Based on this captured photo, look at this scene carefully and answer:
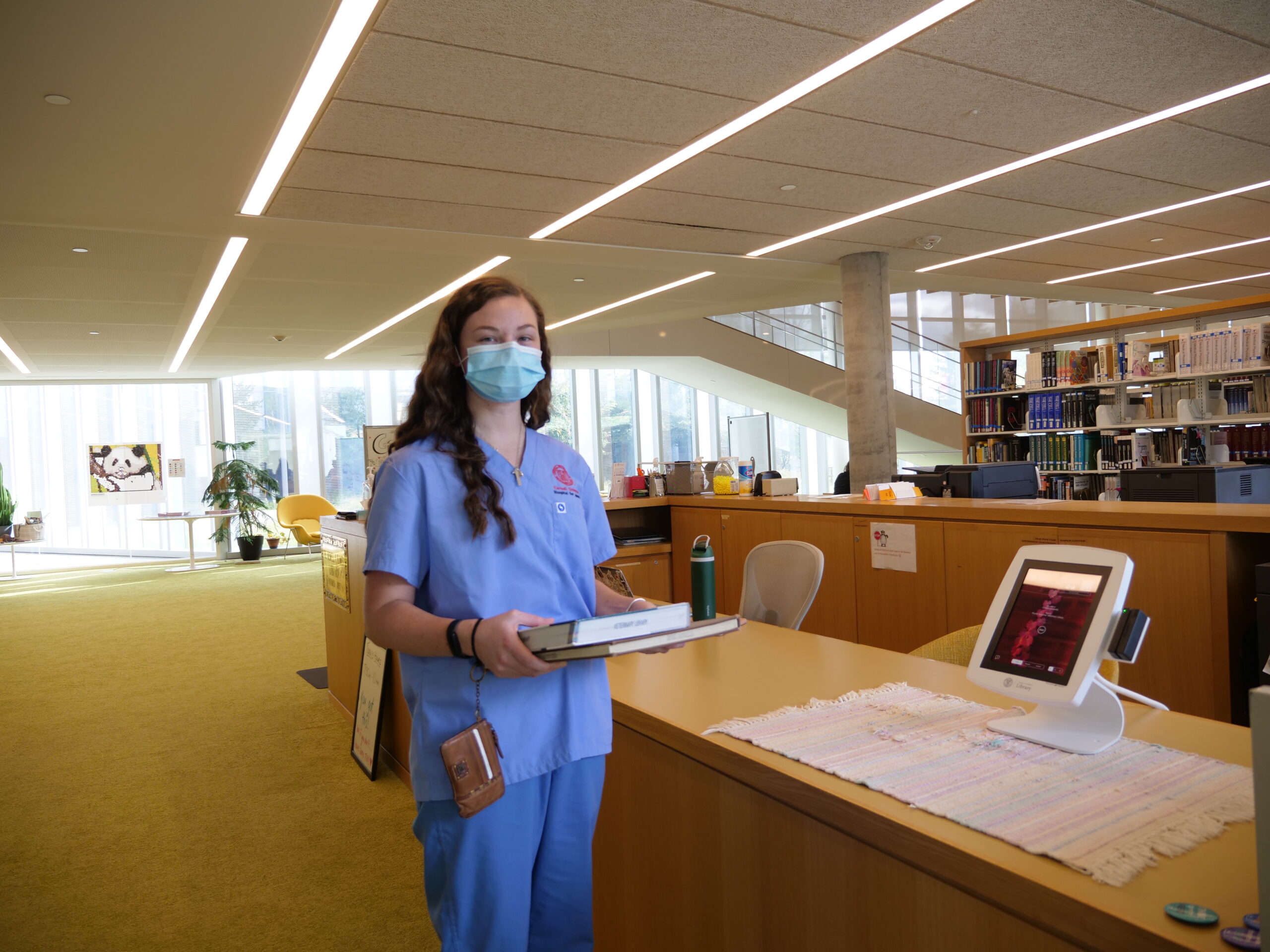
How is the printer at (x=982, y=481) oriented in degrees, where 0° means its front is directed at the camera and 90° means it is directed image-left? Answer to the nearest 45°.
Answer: approximately 90°

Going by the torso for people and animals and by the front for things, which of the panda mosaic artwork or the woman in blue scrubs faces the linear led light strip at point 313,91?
the panda mosaic artwork

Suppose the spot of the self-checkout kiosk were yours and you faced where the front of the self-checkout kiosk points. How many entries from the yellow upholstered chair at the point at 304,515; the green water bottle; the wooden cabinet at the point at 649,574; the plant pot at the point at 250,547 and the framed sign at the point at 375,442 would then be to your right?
5

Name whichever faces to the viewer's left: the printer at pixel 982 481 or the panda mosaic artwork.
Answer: the printer

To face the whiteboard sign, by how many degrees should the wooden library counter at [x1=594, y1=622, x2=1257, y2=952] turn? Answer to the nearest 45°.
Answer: approximately 90° to its right

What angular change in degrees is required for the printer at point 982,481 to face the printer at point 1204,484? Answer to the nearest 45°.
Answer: approximately 135° to its left

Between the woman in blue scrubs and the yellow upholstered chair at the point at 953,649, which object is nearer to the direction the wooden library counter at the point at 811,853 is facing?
the woman in blue scrubs

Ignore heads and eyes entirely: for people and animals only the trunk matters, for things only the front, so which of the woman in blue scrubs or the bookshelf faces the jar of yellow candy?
the bookshelf

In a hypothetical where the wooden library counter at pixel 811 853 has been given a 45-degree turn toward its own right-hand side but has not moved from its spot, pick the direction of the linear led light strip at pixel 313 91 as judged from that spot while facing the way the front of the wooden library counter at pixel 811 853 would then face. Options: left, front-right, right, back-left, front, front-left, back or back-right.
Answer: front-right
